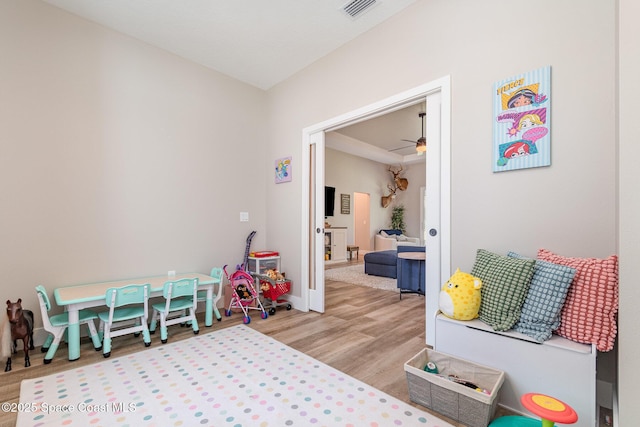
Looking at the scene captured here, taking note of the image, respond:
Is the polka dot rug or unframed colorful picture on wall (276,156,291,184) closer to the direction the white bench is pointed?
the polka dot rug

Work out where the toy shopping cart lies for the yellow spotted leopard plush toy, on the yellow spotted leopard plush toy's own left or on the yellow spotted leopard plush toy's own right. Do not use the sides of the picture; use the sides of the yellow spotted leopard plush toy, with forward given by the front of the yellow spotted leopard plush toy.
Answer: on the yellow spotted leopard plush toy's own right

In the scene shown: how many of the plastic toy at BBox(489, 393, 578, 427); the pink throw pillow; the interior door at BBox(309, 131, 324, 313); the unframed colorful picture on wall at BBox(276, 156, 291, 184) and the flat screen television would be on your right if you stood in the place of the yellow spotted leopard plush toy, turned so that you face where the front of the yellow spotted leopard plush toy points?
3

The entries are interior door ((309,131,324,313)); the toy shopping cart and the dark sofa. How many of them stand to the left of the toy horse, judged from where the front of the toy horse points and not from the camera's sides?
3

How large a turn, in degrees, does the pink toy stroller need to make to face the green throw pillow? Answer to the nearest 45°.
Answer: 0° — it already faces it

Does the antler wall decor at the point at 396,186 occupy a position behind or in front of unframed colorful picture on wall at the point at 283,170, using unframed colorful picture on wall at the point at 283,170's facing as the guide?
behind

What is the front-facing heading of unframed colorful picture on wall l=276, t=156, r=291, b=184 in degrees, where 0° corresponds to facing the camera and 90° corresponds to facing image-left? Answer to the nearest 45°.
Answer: approximately 45°

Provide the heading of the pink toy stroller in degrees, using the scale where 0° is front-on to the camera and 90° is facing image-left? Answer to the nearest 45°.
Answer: approximately 315°

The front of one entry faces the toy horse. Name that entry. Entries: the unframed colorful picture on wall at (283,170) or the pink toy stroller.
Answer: the unframed colorful picture on wall

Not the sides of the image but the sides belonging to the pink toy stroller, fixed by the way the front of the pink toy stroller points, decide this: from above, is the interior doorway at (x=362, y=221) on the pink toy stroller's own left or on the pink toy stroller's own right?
on the pink toy stroller's own left
